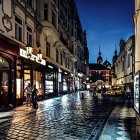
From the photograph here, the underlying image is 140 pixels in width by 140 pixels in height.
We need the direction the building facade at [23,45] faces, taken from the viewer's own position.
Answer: facing the viewer and to the right of the viewer
